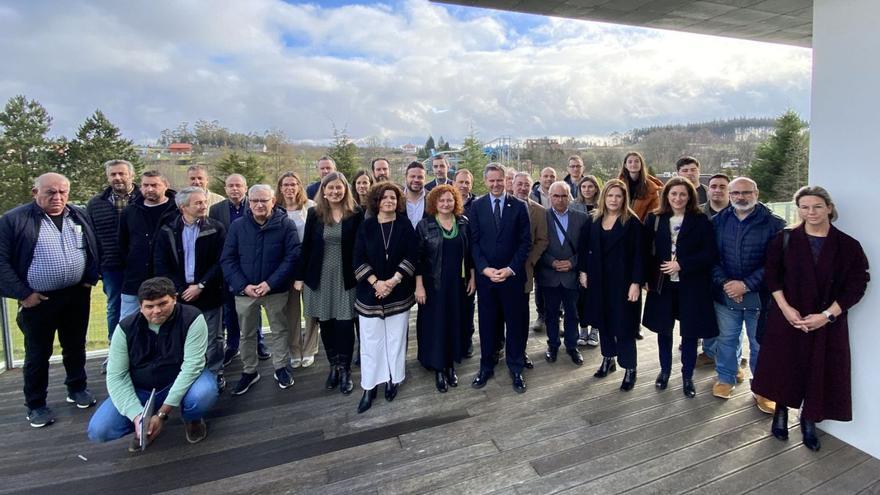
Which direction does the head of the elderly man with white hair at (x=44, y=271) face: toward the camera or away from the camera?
toward the camera

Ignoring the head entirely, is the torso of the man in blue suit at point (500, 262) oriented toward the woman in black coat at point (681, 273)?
no

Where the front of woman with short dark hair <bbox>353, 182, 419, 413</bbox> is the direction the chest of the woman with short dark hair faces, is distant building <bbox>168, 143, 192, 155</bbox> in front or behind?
behind

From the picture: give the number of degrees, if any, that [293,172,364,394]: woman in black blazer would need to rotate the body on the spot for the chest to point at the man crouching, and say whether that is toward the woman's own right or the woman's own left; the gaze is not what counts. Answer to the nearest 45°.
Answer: approximately 45° to the woman's own right

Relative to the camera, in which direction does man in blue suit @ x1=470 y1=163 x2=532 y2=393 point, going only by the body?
toward the camera

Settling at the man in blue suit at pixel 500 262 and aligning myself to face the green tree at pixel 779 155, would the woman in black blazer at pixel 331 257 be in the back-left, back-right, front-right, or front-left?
back-left

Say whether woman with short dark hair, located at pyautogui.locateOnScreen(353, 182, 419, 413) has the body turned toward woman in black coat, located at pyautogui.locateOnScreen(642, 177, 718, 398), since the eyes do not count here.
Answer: no

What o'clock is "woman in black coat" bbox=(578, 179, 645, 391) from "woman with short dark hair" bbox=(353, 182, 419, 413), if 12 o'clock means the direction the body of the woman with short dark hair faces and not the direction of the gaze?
The woman in black coat is roughly at 9 o'clock from the woman with short dark hair.

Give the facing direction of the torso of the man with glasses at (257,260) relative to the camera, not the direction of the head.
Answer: toward the camera

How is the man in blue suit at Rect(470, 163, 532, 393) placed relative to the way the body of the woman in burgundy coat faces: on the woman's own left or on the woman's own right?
on the woman's own right

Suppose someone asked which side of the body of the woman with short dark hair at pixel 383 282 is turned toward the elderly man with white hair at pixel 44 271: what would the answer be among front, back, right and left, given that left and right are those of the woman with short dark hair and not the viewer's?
right

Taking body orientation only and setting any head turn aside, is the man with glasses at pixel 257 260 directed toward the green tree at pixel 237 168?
no

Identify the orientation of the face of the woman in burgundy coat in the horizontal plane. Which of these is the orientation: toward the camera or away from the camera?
toward the camera

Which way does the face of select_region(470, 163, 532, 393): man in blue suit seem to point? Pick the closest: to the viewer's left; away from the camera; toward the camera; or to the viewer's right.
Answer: toward the camera

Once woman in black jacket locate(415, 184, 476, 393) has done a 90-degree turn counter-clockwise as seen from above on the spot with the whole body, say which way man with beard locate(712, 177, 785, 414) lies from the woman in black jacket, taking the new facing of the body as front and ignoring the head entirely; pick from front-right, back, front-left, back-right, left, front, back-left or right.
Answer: front
